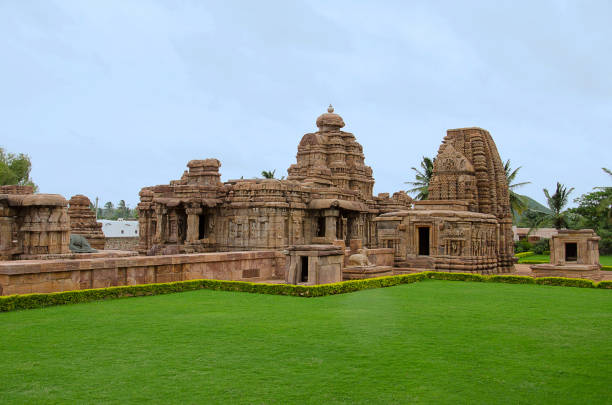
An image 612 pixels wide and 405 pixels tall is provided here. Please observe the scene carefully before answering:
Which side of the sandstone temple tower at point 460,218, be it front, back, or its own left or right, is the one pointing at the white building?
right

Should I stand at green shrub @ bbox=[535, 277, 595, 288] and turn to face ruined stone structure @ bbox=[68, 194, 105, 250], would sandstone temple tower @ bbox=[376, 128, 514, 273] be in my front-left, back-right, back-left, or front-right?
front-right

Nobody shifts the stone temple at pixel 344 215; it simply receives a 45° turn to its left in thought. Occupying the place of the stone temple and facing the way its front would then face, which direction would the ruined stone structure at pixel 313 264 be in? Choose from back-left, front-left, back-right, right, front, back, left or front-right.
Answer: front

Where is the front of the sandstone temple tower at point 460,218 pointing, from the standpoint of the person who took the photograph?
facing the viewer and to the left of the viewer

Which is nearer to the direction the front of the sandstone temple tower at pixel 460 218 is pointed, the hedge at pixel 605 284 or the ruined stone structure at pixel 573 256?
the hedge

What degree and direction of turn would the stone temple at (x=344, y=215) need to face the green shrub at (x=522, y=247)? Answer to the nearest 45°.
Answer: approximately 180°

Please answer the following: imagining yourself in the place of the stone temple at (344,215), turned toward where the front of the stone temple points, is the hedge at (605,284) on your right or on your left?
on your left

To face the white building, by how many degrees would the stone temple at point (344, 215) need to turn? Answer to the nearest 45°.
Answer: approximately 90° to its right

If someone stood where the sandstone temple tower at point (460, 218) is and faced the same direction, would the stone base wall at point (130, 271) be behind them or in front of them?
in front

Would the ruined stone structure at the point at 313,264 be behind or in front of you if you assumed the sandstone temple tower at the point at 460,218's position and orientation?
in front

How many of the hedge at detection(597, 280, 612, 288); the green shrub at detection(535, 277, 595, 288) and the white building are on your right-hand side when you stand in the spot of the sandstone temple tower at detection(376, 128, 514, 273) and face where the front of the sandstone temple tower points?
1

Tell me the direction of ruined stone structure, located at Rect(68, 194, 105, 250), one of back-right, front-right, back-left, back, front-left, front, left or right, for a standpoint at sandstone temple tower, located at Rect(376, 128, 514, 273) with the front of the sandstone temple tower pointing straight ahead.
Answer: front-right

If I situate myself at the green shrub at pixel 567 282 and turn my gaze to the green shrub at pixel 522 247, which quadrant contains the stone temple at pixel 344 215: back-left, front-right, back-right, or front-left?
front-left
